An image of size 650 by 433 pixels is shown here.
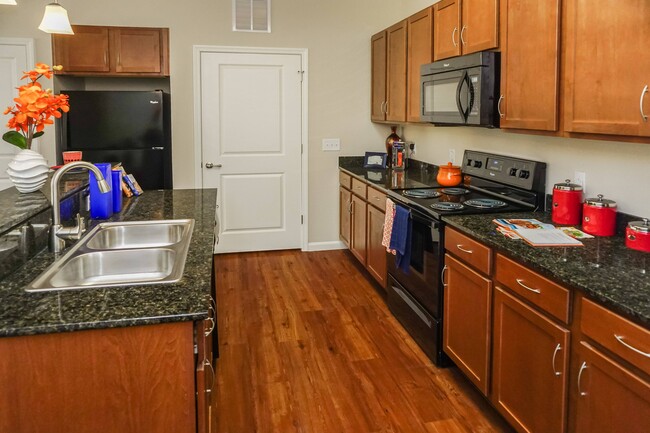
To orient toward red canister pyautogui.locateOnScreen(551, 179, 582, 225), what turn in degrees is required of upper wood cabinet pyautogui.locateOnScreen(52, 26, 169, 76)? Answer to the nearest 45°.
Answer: approximately 45° to its left

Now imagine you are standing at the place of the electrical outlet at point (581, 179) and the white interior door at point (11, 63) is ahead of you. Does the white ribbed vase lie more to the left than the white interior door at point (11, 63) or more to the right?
left

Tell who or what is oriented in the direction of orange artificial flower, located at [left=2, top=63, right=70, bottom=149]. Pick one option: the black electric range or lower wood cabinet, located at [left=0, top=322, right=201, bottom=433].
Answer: the black electric range

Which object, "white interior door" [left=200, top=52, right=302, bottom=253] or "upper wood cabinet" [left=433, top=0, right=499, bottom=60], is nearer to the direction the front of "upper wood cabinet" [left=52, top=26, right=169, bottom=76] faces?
the upper wood cabinet

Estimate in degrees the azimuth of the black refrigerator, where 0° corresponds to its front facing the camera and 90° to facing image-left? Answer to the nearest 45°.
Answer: approximately 0°

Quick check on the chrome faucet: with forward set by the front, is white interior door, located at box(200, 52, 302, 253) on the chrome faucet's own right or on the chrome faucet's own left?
on the chrome faucet's own left
